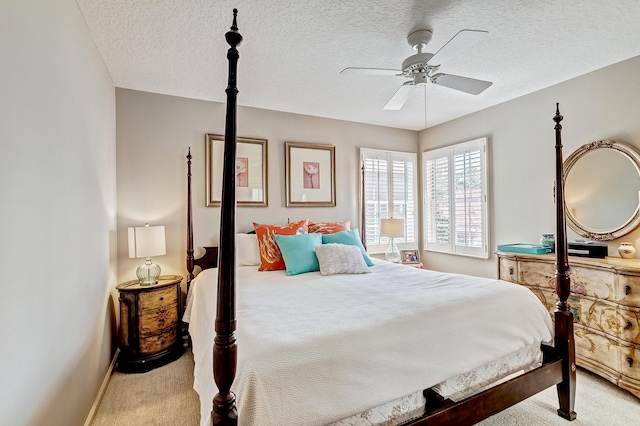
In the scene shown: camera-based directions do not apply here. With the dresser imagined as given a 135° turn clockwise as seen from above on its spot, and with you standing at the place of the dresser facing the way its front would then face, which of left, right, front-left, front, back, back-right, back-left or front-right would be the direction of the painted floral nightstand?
back-left

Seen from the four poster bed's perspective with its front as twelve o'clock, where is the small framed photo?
The small framed photo is roughly at 8 o'clock from the four poster bed.

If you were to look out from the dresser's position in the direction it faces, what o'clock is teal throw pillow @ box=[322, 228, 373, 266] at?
The teal throw pillow is roughly at 1 o'clock from the dresser.

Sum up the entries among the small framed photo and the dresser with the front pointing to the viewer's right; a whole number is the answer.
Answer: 0

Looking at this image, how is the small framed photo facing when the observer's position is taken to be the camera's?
facing the viewer

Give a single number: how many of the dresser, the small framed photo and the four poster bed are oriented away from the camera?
0

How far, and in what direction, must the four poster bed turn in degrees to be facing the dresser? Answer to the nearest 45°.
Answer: approximately 90° to its left

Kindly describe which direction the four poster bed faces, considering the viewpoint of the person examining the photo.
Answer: facing the viewer and to the right of the viewer

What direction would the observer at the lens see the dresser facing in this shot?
facing the viewer and to the left of the viewer

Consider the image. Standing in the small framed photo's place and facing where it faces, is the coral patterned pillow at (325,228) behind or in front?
in front

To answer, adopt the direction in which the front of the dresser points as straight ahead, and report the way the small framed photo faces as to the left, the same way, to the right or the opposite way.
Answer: to the left

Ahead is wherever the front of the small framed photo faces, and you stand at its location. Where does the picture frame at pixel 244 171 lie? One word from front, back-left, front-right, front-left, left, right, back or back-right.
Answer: front-right

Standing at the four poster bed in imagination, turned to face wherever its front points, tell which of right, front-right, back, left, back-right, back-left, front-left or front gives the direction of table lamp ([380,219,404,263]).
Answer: back-left

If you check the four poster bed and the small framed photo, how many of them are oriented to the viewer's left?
0

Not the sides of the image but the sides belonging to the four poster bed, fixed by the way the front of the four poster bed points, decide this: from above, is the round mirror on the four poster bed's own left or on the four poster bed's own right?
on the four poster bed's own left
